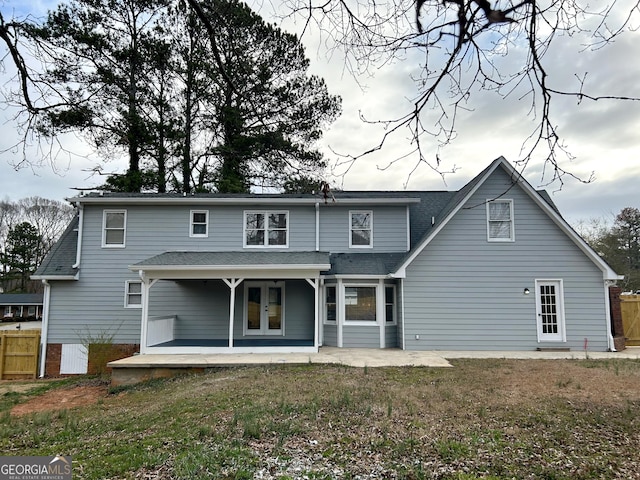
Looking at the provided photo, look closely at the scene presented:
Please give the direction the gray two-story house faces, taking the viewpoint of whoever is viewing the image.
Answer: facing away from the viewer

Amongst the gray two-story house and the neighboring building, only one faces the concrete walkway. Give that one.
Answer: the neighboring building

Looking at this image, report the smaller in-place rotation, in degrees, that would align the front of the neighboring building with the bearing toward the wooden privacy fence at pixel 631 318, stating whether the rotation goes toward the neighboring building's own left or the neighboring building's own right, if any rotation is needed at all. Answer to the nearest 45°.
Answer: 0° — it already faces it

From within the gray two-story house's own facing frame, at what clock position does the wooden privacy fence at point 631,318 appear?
The wooden privacy fence is roughly at 3 o'clock from the gray two-story house.

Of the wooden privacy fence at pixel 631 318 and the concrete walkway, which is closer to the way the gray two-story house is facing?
the concrete walkway

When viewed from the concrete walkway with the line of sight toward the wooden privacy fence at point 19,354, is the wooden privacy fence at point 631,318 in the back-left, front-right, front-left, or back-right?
back-right

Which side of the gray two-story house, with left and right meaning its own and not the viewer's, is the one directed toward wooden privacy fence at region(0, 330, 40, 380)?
left

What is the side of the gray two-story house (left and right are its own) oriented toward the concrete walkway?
back

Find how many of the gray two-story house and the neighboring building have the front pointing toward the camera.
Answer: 1

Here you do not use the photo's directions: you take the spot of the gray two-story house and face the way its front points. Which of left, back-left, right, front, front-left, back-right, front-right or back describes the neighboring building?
front-left

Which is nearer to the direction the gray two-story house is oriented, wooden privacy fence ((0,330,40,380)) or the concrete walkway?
the wooden privacy fence

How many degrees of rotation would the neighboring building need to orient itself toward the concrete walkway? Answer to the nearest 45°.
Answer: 0° — it already faces it

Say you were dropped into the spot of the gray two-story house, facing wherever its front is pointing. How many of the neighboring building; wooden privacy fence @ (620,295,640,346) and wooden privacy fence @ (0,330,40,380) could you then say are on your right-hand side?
1

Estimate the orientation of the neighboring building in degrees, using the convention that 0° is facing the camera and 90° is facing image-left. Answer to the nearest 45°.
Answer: approximately 0°
